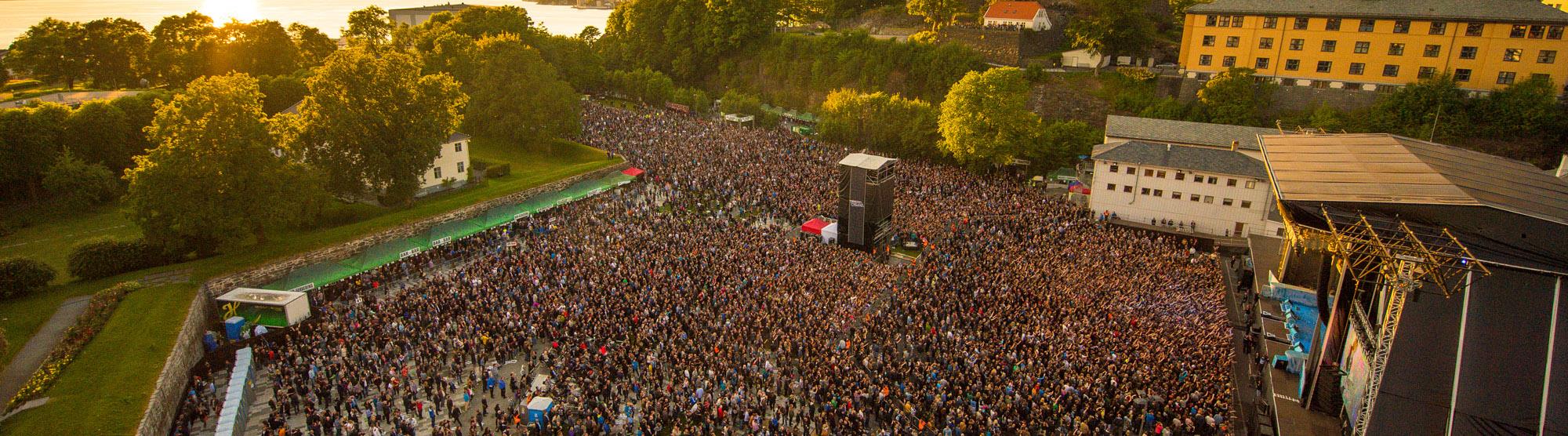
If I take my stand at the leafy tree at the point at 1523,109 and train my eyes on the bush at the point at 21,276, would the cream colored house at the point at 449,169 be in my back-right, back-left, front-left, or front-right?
front-right

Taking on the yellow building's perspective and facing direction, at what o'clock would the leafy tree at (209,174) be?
The leafy tree is roughly at 1 o'clock from the yellow building.

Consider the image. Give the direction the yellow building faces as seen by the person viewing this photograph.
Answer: facing the viewer

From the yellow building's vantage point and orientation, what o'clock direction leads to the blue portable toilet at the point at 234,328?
The blue portable toilet is roughly at 1 o'clock from the yellow building.

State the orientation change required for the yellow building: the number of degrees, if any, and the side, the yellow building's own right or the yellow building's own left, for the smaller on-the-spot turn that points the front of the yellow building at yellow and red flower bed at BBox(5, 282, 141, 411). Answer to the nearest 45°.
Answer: approximately 45° to the yellow building's own right

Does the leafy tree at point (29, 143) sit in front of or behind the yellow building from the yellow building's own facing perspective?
in front

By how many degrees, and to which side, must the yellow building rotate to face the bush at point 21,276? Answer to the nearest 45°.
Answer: approximately 45° to its right

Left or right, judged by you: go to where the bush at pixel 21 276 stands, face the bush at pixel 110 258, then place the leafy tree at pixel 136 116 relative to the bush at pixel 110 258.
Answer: left

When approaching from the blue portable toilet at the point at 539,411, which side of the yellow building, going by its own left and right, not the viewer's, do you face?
front

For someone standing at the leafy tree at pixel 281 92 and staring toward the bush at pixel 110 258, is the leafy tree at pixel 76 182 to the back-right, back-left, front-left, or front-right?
front-right

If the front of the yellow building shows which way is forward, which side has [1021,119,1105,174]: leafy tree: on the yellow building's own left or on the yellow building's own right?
on the yellow building's own right

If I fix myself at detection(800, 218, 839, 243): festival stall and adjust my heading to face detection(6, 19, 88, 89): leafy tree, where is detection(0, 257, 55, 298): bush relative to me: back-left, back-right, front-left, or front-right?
front-left

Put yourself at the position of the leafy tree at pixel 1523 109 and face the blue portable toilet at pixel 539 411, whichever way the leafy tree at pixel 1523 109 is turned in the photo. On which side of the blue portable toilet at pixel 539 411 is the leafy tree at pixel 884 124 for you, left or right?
right

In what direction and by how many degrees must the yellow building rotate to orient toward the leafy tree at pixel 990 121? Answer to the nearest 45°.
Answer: approximately 45° to its right

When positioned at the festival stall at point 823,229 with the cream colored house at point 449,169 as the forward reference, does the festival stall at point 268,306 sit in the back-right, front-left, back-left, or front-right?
front-left

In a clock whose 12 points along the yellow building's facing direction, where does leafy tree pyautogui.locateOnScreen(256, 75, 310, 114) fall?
The leafy tree is roughly at 2 o'clock from the yellow building.

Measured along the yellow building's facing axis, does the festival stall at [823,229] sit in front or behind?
in front
